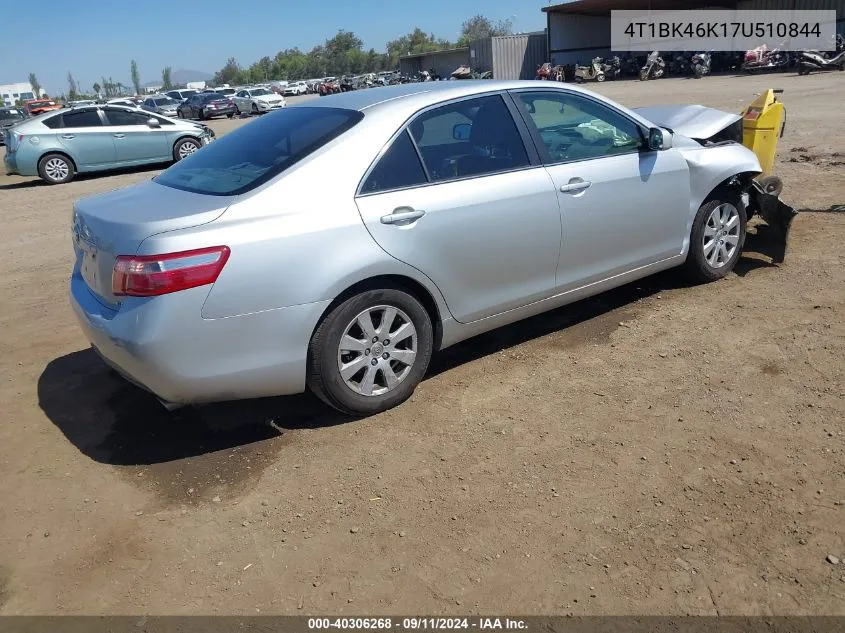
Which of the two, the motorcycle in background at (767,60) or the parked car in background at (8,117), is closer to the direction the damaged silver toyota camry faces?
the motorcycle in background

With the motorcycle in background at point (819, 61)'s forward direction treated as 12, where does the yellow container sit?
The yellow container is roughly at 3 o'clock from the motorcycle in background.

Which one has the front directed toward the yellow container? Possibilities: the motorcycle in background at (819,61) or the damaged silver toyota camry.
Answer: the damaged silver toyota camry

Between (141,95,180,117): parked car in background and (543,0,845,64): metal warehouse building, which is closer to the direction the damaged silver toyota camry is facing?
the metal warehouse building

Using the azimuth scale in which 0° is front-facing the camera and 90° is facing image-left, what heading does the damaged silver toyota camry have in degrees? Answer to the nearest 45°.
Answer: approximately 225°
